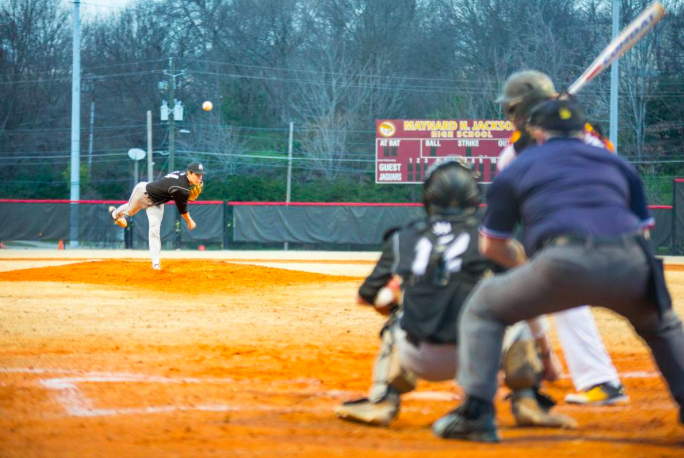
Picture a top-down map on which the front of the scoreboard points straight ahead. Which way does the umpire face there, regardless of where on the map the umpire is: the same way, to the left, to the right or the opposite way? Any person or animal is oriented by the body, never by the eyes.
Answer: the opposite way

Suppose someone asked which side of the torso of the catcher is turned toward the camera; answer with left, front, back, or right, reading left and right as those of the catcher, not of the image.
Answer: back

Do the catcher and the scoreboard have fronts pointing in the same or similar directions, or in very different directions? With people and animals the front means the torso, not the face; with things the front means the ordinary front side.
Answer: very different directions

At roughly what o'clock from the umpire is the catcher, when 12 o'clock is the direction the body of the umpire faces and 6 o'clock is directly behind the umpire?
The catcher is roughly at 10 o'clock from the umpire.

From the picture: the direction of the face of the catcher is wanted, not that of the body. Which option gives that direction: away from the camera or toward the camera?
away from the camera

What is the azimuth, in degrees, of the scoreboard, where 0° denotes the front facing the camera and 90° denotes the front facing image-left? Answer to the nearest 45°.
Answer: approximately 0°

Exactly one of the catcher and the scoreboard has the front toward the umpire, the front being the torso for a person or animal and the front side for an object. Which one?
the scoreboard

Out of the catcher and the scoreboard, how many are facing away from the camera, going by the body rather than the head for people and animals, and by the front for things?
1

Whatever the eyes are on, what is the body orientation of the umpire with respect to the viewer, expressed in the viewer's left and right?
facing away from the viewer

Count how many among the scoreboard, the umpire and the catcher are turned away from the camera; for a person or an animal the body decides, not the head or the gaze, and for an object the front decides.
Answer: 2

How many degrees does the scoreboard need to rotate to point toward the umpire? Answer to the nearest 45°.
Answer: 0° — it already faces them

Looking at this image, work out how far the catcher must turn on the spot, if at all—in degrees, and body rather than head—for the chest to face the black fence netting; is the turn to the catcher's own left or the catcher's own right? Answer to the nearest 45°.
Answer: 0° — they already face it

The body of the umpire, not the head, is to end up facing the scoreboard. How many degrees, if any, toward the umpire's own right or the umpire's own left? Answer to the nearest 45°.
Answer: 0° — they already face it

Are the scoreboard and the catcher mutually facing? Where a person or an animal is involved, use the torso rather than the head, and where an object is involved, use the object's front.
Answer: yes
